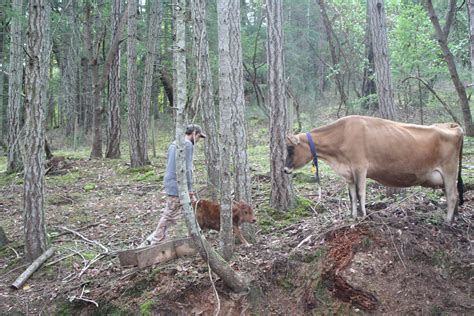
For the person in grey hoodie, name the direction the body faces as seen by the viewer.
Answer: to the viewer's right

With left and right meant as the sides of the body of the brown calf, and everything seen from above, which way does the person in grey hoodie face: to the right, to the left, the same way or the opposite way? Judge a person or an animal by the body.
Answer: the same way

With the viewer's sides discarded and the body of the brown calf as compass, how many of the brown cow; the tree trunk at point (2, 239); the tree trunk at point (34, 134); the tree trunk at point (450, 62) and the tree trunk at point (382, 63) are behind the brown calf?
2

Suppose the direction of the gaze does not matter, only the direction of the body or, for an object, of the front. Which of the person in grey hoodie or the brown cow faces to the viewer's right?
the person in grey hoodie

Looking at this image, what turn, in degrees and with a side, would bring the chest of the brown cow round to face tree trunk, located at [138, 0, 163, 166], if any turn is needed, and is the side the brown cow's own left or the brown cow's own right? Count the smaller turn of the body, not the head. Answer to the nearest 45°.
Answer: approximately 45° to the brown cow's own right

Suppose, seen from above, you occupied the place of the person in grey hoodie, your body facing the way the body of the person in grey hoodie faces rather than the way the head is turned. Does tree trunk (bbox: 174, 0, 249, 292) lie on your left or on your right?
on your right

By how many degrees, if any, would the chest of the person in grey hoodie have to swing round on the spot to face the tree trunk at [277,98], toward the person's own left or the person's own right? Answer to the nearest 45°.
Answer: approximately 45° to the person's own left

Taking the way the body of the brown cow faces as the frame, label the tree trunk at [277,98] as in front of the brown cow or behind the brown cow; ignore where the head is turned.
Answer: in front

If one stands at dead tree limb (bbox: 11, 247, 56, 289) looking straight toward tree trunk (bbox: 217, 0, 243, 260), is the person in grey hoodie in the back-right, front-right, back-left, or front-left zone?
front-left

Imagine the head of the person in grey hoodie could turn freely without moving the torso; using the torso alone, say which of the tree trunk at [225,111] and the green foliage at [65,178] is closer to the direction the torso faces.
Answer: the tree trunk

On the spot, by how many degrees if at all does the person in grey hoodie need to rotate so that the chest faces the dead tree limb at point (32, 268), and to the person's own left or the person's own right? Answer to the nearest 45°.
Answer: approximately 180°

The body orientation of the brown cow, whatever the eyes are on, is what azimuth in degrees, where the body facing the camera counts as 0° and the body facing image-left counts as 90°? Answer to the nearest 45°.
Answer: approximately 90°

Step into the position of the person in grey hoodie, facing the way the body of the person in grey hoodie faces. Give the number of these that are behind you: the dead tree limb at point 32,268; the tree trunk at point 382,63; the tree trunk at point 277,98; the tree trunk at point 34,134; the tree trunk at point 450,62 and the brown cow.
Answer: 2

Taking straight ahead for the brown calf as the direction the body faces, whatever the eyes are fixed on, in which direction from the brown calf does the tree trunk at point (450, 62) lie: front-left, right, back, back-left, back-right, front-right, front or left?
front-left

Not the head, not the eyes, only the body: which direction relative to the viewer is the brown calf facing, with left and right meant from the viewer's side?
facing to the right of the viewer

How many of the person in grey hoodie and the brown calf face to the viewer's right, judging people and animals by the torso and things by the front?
2

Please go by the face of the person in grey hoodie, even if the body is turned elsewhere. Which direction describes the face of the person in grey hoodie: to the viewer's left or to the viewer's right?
to the viewer's right
